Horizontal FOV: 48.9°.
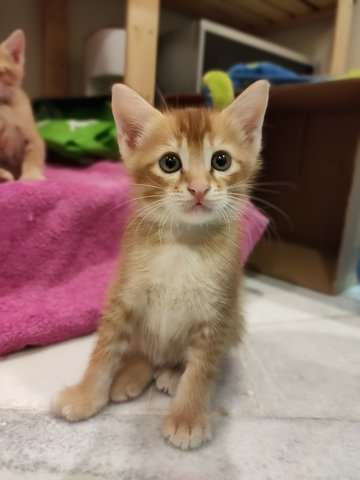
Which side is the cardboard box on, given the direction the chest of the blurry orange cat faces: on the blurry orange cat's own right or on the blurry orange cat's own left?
on the blurry orange cat's own left

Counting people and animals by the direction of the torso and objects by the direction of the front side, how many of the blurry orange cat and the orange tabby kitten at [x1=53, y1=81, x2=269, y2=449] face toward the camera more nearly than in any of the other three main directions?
2

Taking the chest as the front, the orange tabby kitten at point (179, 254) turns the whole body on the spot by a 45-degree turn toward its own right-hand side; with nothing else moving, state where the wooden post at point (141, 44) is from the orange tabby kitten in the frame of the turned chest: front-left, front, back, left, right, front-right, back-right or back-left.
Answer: back-right

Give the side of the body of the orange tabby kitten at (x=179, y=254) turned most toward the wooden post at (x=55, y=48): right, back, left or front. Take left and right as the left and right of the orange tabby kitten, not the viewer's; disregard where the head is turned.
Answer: back

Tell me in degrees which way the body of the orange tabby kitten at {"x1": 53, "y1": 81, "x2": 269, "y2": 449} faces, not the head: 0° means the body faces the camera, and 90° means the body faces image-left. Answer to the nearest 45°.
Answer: approximately 0°

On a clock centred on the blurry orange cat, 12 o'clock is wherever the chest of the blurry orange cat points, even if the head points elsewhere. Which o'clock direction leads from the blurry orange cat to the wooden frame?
The wooden frame is roughly at 8 o'clock from the blurry orange cat.

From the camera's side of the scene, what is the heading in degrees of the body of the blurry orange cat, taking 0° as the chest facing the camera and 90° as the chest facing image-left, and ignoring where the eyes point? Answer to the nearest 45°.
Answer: approximately 0°

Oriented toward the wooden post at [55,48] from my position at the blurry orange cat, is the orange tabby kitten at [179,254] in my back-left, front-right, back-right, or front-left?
back-right

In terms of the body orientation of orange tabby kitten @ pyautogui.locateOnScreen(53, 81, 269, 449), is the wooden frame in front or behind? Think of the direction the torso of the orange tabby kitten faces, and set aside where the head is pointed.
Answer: behind

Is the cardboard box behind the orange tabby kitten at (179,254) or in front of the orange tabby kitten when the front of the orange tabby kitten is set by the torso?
behind
